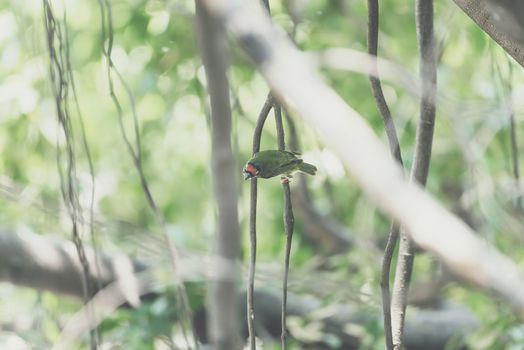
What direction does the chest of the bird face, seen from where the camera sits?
to the viewer's left
